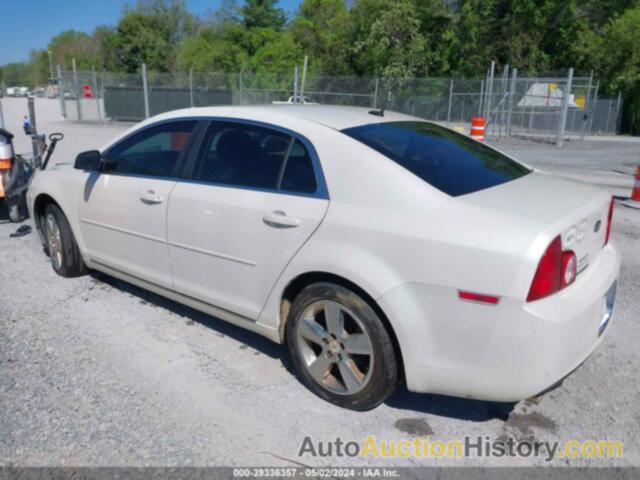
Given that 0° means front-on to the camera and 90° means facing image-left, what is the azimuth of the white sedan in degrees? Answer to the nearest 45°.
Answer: approximately 135°

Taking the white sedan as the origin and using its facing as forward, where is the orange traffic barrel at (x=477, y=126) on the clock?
The orange traffic barrel is roughly at 2 o'clock from the white sedan.

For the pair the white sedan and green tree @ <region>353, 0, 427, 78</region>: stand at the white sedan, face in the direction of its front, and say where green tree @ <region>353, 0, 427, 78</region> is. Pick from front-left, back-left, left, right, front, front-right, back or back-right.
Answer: front-right

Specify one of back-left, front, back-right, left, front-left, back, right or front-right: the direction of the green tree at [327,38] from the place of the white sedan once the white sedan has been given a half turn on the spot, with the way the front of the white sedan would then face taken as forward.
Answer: back-left

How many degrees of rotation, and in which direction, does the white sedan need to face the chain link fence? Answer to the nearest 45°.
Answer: approximately 45° to its right
